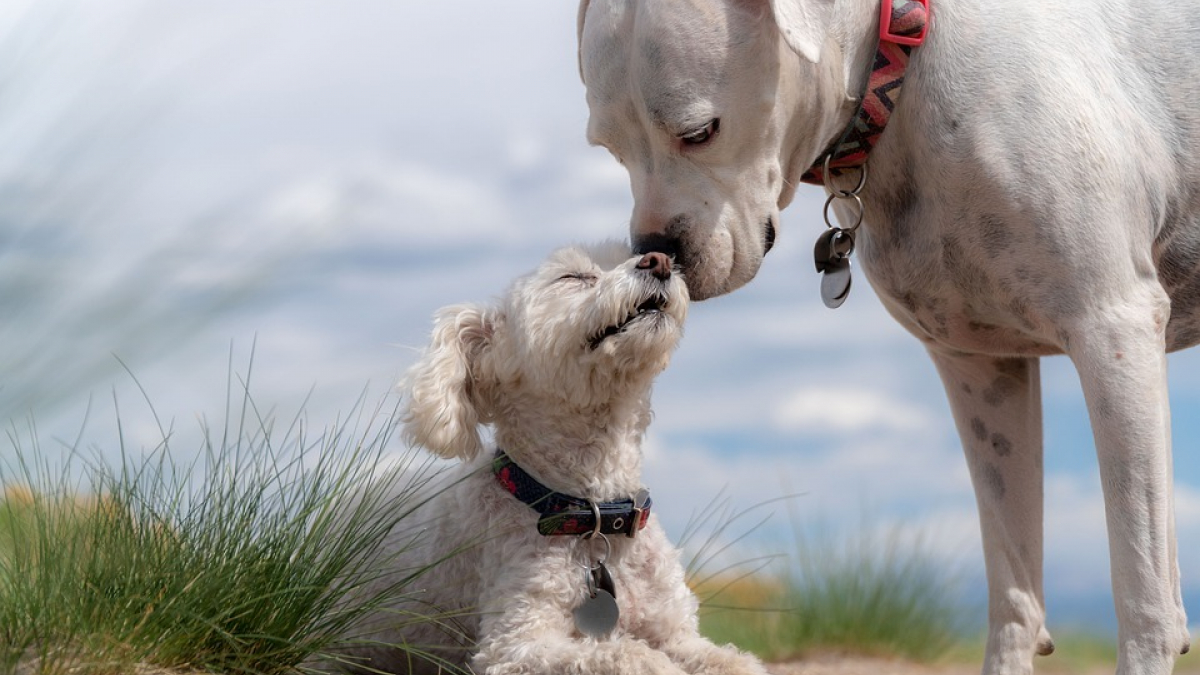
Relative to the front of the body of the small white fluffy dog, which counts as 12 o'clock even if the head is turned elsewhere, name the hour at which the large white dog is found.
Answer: The large white dog is roughly at 10 o'clock from the small white fluffy dog.

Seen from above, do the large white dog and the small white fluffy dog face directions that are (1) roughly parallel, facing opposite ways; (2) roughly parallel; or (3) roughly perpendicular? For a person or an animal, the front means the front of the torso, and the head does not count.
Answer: roughly perpendicular

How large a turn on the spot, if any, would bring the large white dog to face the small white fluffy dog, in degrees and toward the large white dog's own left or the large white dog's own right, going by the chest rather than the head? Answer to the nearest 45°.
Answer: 0° — it already faces it

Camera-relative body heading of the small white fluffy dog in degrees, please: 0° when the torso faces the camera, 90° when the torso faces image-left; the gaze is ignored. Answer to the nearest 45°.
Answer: approximately 315°

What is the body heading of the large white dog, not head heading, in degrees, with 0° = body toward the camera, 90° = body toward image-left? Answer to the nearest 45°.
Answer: approximately 45°
